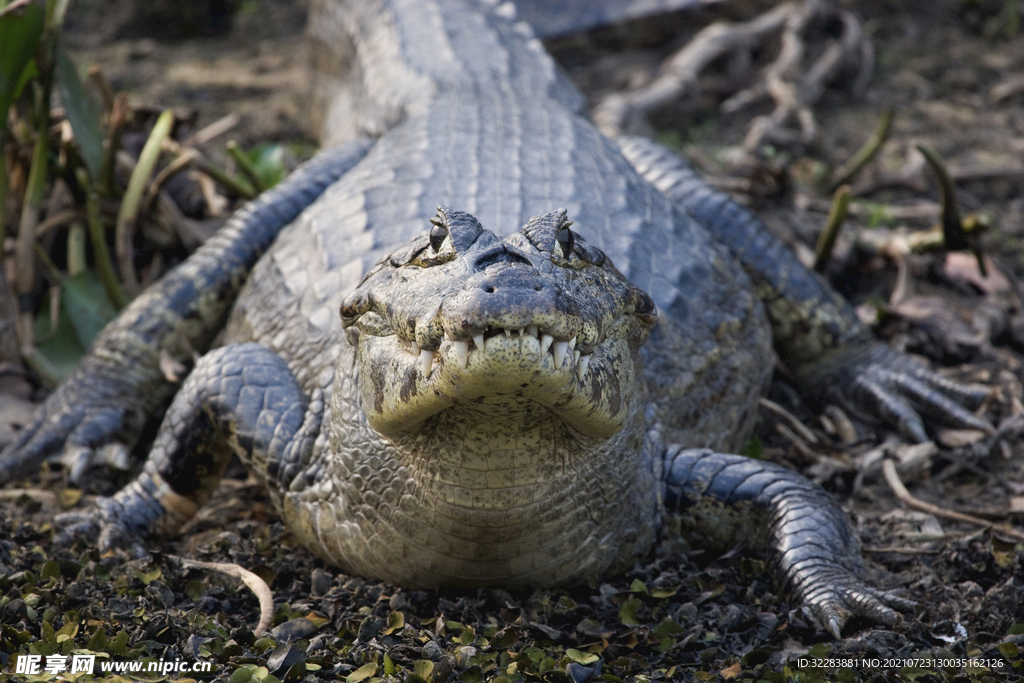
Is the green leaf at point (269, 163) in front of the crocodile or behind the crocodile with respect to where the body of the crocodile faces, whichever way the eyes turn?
behind

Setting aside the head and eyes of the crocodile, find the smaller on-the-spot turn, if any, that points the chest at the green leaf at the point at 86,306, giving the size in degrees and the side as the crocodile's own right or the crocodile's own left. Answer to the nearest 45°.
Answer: approximately 135° to the crocodile's own right

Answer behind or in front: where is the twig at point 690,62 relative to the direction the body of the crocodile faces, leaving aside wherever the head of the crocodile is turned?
behind

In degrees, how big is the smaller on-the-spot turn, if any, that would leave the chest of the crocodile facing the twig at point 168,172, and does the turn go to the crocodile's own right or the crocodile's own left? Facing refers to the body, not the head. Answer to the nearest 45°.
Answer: approximately 135° to the crocodile's own right

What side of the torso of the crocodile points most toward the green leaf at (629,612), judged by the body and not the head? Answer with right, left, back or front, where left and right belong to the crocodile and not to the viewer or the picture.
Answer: front

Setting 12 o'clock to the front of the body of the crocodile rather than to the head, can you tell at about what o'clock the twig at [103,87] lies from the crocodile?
The twig is roughly at 5 o'clock from the crocodile.

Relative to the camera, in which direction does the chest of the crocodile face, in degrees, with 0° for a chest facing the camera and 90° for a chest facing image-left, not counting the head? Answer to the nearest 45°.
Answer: approximately 0°

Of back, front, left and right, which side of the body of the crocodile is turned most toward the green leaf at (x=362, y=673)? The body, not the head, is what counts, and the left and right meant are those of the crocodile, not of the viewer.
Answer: front

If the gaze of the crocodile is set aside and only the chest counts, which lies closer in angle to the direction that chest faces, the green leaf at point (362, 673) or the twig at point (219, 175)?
the green leaf

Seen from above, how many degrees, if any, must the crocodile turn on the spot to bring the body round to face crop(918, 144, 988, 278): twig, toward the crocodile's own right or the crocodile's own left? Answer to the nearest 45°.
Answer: approximately 135° to the crocodile's own left

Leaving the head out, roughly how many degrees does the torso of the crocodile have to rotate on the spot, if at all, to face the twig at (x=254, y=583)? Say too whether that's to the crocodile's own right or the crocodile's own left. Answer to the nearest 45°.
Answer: approximately 45° to the crocodile's own right

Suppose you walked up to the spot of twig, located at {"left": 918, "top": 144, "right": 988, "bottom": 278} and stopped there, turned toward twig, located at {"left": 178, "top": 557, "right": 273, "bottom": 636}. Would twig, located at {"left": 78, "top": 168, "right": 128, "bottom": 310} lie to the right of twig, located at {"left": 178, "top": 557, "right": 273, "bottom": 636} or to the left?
right

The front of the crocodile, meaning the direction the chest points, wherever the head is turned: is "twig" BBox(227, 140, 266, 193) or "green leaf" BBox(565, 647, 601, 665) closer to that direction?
the green leaf
